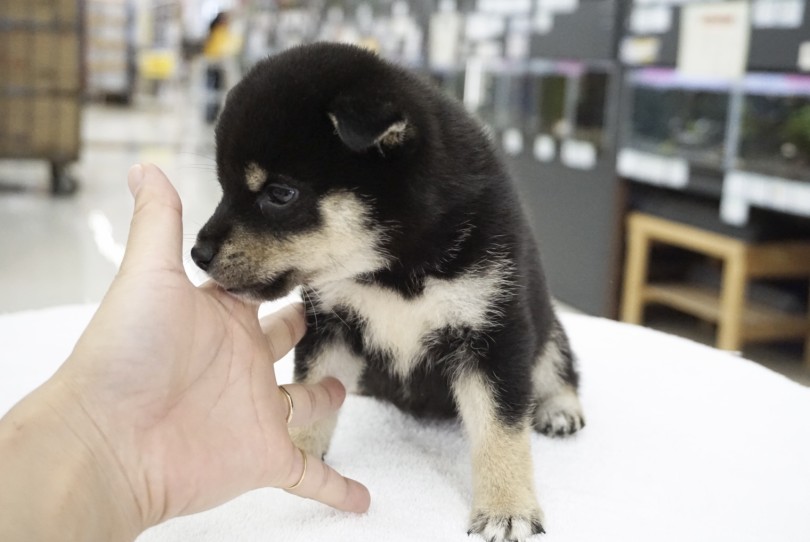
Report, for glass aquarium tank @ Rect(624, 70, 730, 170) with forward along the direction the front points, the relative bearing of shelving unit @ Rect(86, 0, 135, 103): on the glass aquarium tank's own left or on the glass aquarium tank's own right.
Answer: on the glass aquarium tank's own right

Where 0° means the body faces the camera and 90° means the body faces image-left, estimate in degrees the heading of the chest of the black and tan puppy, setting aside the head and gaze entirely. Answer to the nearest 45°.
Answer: approximately 45°

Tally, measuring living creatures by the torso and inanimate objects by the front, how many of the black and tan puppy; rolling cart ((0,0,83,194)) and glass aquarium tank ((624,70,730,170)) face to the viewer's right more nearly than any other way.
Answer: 0

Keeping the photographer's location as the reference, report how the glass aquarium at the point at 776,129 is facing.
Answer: facing the viewer and to the left of the viewer

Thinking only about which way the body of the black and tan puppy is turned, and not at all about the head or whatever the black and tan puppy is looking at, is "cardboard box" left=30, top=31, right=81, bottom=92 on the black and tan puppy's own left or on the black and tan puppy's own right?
on the black and tan puppy's own right
